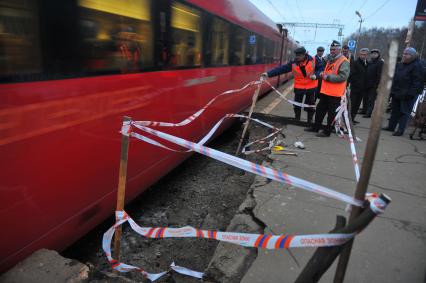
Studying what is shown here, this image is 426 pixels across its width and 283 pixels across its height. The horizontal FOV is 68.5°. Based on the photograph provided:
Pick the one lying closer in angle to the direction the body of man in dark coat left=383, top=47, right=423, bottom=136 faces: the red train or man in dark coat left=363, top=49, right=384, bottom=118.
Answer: the red train

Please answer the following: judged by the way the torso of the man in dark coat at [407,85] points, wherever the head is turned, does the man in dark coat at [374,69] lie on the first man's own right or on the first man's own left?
on the first man's own right

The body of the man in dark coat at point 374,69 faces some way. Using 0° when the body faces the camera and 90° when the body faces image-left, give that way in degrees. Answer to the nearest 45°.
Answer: approximately 45°

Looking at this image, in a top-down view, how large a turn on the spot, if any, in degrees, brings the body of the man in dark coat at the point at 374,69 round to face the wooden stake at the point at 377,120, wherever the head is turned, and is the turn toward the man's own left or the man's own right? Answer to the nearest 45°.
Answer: approximately 45° to the man's own left

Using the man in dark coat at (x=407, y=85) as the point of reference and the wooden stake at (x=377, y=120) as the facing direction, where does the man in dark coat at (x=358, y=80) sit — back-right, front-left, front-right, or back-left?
back-right

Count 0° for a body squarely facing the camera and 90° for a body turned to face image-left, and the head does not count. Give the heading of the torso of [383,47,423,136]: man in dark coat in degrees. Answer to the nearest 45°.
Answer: approximately 45°
